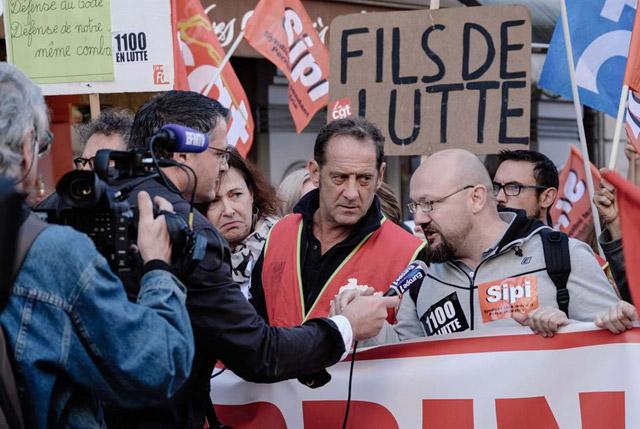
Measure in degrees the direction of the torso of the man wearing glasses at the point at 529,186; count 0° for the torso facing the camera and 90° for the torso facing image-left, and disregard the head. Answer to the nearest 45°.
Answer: approximately 45°

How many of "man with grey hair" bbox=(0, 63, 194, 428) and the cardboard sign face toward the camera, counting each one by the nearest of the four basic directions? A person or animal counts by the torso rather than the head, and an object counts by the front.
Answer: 1

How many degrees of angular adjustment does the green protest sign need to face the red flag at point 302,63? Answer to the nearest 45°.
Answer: approximately 135° to its left

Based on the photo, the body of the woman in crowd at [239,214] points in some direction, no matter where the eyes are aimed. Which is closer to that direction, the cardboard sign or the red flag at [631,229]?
the red flag

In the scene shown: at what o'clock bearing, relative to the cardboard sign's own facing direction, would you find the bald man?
The bald man is roughly at 12 o'clock from the cardboard sign.

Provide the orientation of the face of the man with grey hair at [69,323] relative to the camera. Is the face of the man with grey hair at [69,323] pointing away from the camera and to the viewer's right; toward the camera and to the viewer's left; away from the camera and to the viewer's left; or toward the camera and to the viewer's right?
away from the camera and to the viewer's right

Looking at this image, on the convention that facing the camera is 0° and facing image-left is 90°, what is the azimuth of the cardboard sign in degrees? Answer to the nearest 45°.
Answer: approximately 0°

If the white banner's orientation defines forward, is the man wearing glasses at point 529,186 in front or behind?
behind

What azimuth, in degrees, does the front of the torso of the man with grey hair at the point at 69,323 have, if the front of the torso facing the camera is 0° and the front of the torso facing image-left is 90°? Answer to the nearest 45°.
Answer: approximately 225°

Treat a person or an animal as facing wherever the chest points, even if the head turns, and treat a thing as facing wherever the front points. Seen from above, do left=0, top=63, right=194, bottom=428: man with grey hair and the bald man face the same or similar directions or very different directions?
very different directions

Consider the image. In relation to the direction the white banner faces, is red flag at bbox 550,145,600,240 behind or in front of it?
behind
